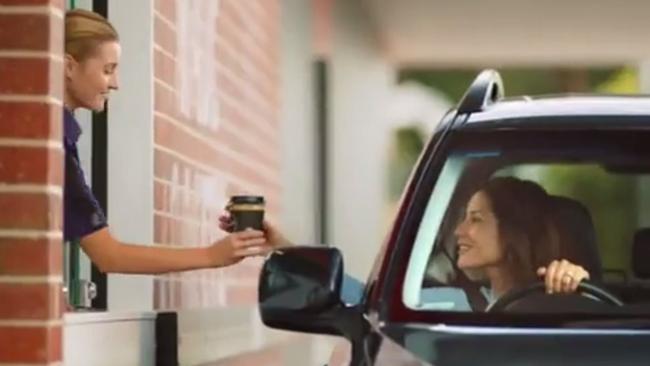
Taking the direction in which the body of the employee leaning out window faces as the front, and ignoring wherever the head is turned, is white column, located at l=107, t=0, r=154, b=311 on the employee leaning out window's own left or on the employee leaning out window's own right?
on the employee leaning out window's own left

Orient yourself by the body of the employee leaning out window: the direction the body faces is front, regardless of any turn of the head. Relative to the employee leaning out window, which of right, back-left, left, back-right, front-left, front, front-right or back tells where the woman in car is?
front-right

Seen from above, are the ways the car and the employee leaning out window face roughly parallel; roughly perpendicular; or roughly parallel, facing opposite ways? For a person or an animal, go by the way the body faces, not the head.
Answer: roughly perpendicular

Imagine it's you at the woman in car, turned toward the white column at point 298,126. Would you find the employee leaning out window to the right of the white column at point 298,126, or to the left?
left

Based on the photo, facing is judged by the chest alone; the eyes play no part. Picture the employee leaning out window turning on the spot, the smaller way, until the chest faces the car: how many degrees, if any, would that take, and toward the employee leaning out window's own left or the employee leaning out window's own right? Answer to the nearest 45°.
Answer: approximately 45° to the employee leaning out window's own right

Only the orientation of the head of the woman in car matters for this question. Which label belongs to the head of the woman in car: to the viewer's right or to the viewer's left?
to the viewer's left

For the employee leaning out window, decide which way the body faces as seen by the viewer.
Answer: to the viewer's right
